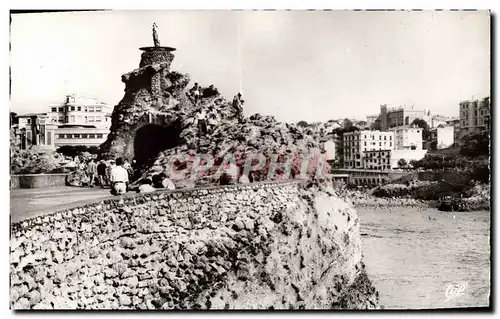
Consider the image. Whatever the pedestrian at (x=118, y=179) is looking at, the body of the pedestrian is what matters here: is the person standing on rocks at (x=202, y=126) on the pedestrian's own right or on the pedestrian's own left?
on the pedestrian's own right

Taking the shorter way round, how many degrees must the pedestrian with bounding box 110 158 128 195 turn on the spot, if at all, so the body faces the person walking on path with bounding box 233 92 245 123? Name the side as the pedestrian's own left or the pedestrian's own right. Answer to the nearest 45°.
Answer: approximately 90° to the pedestrian's own right

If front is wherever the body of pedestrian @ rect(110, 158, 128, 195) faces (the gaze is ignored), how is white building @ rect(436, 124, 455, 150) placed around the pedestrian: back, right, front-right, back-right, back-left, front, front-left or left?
right

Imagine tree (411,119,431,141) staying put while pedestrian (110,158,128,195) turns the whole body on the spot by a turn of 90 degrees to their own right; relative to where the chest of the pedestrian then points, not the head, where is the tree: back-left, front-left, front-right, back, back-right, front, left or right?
front

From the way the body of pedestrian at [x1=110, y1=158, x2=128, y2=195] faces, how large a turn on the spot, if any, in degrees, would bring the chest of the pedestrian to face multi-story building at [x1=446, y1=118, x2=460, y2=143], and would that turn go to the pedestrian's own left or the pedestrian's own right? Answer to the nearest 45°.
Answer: approximately 90° to the pedestrian's own right

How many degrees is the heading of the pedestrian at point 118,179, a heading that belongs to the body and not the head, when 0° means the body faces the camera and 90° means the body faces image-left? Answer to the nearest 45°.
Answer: approximately 180°
